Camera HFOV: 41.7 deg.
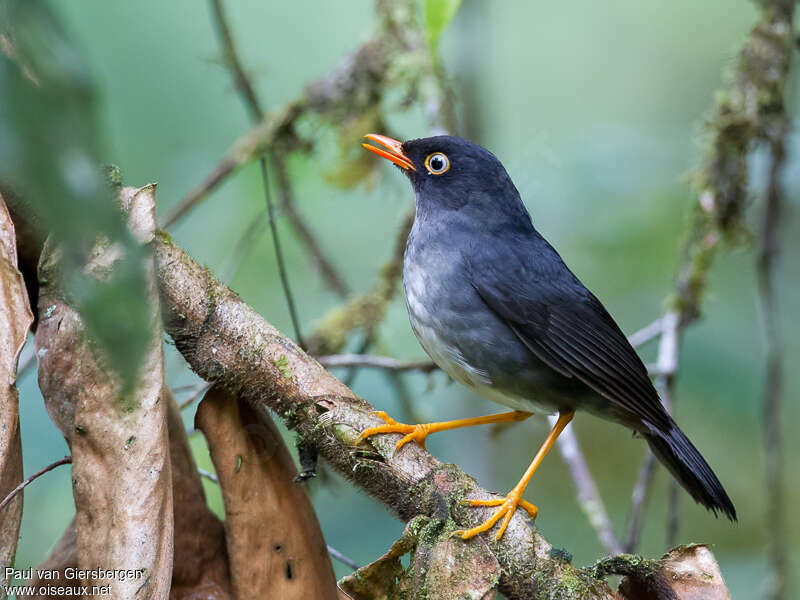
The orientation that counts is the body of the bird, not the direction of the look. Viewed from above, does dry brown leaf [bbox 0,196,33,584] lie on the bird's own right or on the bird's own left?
on the bird's own left

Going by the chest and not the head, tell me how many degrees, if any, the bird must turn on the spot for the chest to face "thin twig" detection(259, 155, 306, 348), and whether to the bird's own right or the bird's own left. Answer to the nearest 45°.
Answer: approximately 45° to the bird's own right

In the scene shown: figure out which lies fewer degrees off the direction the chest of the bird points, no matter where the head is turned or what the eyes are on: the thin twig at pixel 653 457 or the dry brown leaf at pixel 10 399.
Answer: the dry brown leaf

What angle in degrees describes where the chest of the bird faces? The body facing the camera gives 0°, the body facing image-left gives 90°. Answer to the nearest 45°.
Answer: approximately 90°

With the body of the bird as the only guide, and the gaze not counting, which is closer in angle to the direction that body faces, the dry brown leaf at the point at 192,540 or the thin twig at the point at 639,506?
the dry brown leaf
